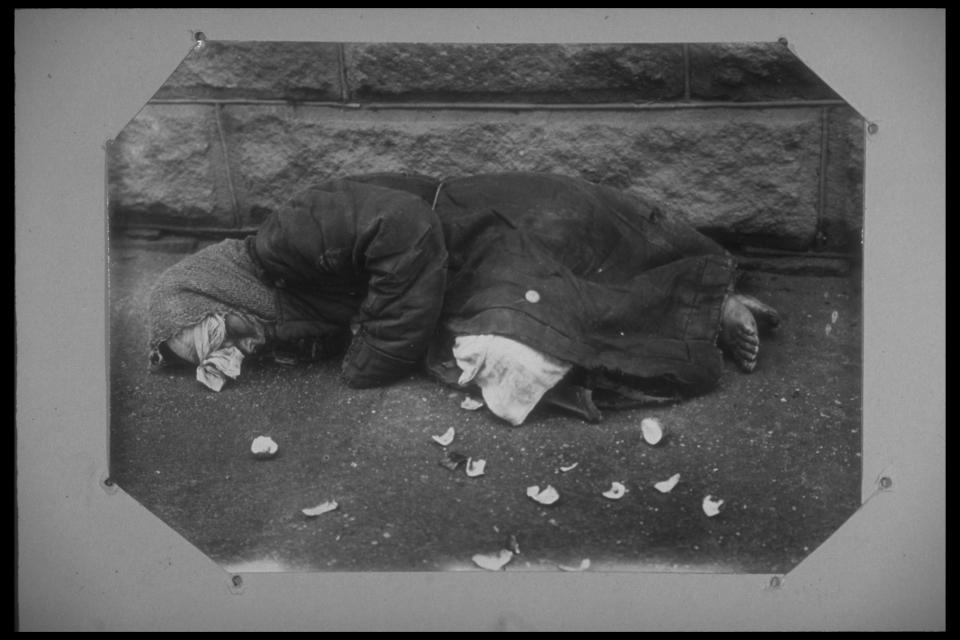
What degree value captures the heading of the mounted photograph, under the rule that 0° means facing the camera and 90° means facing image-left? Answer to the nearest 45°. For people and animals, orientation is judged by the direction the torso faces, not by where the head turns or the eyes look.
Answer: approximately 0°
